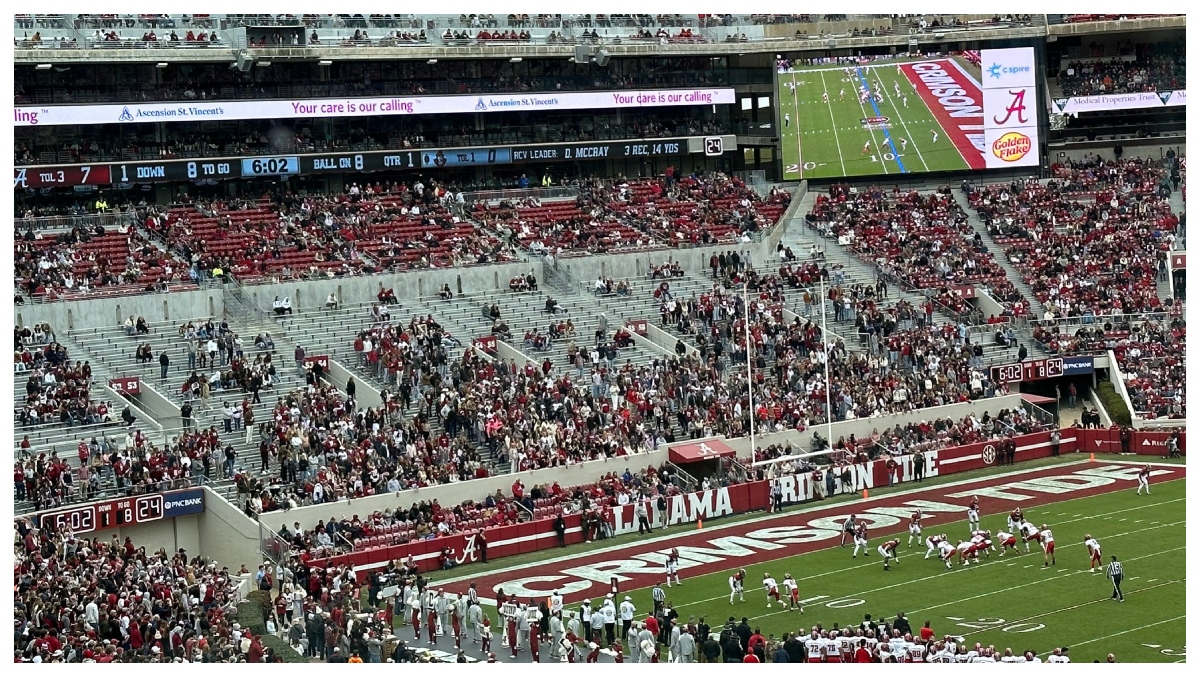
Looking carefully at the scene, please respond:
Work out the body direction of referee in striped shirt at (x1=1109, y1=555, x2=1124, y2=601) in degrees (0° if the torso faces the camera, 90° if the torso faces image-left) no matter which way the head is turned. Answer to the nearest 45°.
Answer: approximately 135°

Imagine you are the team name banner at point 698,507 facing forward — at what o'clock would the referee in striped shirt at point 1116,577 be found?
The referee in striped shirt is roughly at 12 o'clock from the team name banner.

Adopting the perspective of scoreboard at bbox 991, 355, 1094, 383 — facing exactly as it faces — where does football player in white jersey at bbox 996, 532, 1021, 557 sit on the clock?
The football player in white jersey is roughly at 12 o'clock from the scoreboard.

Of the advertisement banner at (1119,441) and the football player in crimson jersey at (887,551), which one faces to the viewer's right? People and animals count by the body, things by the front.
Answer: the football player in crimson jersey

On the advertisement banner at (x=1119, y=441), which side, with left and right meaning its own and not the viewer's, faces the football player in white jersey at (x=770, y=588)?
front

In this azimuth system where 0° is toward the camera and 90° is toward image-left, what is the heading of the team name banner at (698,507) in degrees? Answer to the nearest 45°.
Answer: approximately 315°

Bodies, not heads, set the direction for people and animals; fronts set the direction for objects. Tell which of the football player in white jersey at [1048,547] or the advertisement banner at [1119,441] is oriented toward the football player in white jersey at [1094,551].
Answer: the advertisement banner

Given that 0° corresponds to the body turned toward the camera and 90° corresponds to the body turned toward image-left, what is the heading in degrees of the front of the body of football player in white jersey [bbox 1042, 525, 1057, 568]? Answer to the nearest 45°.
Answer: approximately 135°

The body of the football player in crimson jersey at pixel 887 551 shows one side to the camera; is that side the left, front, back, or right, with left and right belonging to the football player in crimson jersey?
right

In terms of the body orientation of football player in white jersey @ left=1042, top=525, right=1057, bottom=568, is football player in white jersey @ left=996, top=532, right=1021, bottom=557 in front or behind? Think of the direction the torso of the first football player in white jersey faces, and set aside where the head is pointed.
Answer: in front
